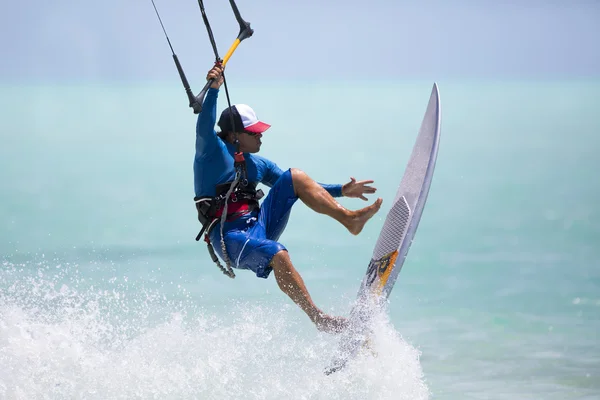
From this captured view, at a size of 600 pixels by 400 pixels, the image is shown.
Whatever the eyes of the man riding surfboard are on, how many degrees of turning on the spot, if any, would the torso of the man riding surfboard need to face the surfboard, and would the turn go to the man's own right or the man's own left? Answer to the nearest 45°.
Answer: approximately 45° to the man's own left

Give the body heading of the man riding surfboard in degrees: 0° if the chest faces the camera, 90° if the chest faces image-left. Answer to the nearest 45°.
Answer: approximately 315°

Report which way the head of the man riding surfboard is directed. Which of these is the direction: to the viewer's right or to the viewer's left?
to the viewer's right
